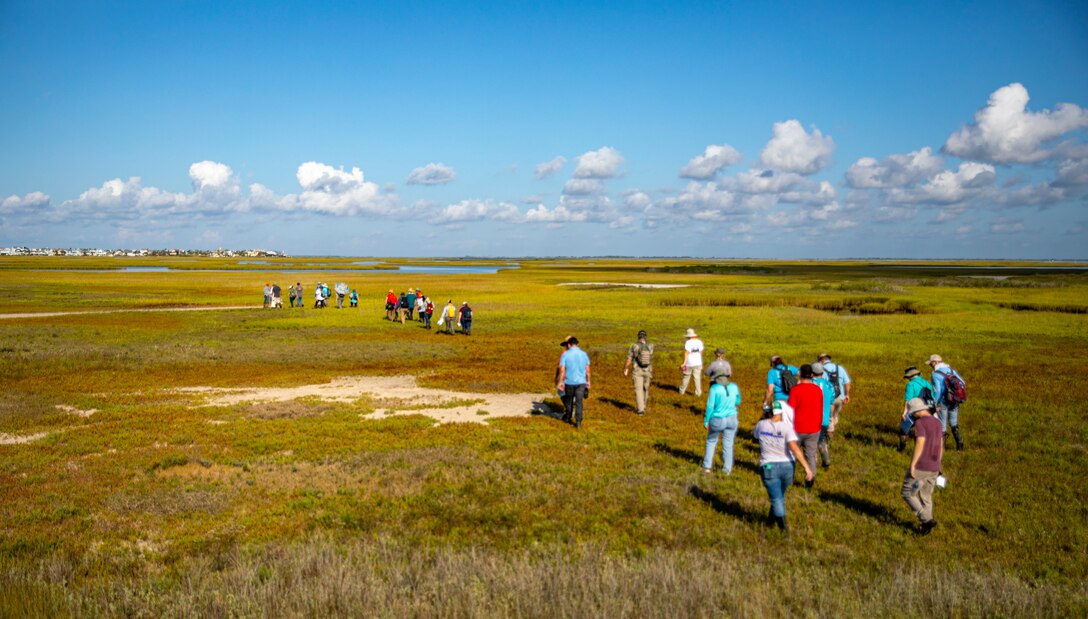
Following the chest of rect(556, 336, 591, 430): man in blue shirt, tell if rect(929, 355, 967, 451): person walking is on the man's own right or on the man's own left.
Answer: on the man's own right

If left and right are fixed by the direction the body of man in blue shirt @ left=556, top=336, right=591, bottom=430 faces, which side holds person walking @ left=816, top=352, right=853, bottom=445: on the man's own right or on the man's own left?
on the man's own right

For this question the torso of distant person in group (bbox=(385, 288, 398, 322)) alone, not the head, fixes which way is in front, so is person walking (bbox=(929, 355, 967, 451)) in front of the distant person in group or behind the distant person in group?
behind

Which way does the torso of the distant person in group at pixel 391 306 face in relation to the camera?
away from the camera

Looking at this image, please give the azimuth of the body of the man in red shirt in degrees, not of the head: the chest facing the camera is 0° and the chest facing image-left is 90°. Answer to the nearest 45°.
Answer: approximately 180°

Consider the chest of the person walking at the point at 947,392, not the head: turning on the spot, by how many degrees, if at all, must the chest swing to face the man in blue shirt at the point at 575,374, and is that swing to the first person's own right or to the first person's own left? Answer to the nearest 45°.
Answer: approximately 45° to the first person's own left

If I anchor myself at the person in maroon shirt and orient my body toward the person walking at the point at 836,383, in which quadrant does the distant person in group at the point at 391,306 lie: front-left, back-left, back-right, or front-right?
front-left

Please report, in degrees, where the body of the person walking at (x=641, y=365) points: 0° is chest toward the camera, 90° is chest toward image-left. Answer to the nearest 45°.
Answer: approximately 180°

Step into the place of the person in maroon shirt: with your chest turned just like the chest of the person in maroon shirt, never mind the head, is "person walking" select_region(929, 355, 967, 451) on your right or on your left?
on your right

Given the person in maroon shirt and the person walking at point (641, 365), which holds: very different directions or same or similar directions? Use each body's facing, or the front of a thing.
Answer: same or similar directions

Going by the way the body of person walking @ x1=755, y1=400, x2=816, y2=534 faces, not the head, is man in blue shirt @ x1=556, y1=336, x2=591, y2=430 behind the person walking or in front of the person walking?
in front

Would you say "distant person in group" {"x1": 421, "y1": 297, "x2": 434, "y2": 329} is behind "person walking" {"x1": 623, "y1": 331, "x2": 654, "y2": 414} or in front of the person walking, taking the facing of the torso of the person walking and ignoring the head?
in front

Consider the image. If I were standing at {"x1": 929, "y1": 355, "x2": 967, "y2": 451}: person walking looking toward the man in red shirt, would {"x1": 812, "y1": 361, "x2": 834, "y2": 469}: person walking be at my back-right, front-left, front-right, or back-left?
front-right

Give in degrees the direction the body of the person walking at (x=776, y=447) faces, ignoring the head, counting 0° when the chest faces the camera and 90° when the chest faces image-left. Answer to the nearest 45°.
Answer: approximately 180°

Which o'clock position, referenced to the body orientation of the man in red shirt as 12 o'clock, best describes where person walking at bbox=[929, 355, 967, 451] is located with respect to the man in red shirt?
The person walking is roughly at 1 o'clock from the man in red shirt.

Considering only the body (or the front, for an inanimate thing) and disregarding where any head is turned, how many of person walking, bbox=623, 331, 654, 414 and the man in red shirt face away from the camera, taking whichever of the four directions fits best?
2

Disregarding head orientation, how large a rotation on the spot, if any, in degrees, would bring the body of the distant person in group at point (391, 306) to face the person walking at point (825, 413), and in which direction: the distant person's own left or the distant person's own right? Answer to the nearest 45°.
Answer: approximately 180°

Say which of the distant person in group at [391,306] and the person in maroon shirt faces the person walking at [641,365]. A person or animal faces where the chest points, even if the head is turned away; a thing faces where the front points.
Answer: the person in maroon shirt

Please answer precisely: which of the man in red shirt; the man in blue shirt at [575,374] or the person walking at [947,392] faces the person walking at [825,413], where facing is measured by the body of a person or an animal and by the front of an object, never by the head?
the man in red shirt

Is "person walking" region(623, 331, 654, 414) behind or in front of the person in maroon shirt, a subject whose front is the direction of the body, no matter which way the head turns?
in front

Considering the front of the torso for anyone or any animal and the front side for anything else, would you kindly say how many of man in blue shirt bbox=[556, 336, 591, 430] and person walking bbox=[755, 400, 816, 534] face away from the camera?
2
